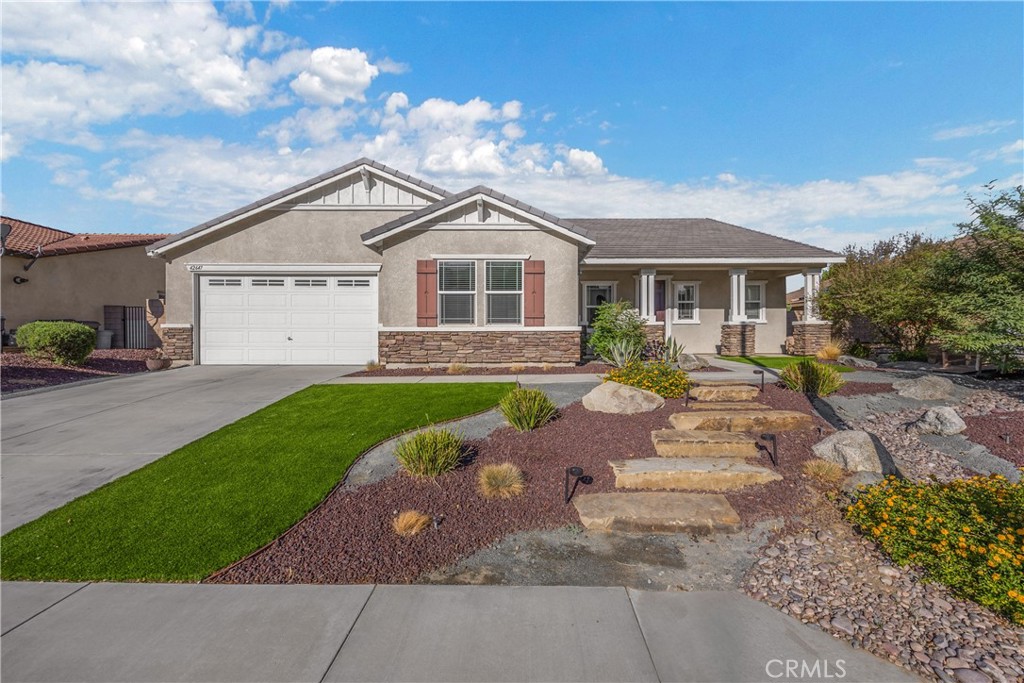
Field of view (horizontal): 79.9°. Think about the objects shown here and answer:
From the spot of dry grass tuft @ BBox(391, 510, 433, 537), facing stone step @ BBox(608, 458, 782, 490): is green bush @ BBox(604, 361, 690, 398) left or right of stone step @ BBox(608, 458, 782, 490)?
left

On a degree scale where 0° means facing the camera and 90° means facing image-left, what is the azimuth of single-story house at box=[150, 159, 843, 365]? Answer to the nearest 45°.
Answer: approximately 0°

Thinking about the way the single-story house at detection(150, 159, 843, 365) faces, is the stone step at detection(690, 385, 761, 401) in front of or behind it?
in front

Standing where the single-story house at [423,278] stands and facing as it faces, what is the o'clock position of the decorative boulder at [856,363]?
The decorative boulder is roughly at 9 o'clock from the single-story house.

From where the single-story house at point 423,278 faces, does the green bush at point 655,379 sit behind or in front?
in front

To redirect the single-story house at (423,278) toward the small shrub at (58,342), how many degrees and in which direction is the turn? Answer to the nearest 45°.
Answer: approximately 90° to its right

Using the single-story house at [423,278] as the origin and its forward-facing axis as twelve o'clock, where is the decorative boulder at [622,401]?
The decorative boulder is roughly at 11 o'clock from the single-story house.

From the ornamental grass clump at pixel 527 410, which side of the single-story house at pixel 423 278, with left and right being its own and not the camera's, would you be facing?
front

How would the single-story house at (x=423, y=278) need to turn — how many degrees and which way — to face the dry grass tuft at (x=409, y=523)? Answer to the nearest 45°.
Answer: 0° — it already faces it

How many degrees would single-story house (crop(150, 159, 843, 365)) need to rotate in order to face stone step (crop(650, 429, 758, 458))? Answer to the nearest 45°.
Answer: approximately 45° to its left

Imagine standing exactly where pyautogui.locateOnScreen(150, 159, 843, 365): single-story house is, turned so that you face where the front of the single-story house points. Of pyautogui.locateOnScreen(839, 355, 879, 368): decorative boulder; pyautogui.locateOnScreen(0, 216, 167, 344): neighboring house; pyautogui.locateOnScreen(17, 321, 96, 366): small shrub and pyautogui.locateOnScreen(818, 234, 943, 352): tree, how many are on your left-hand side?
2

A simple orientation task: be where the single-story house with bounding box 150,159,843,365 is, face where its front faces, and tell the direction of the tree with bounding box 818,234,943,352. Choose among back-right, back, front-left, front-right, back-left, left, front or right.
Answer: left
